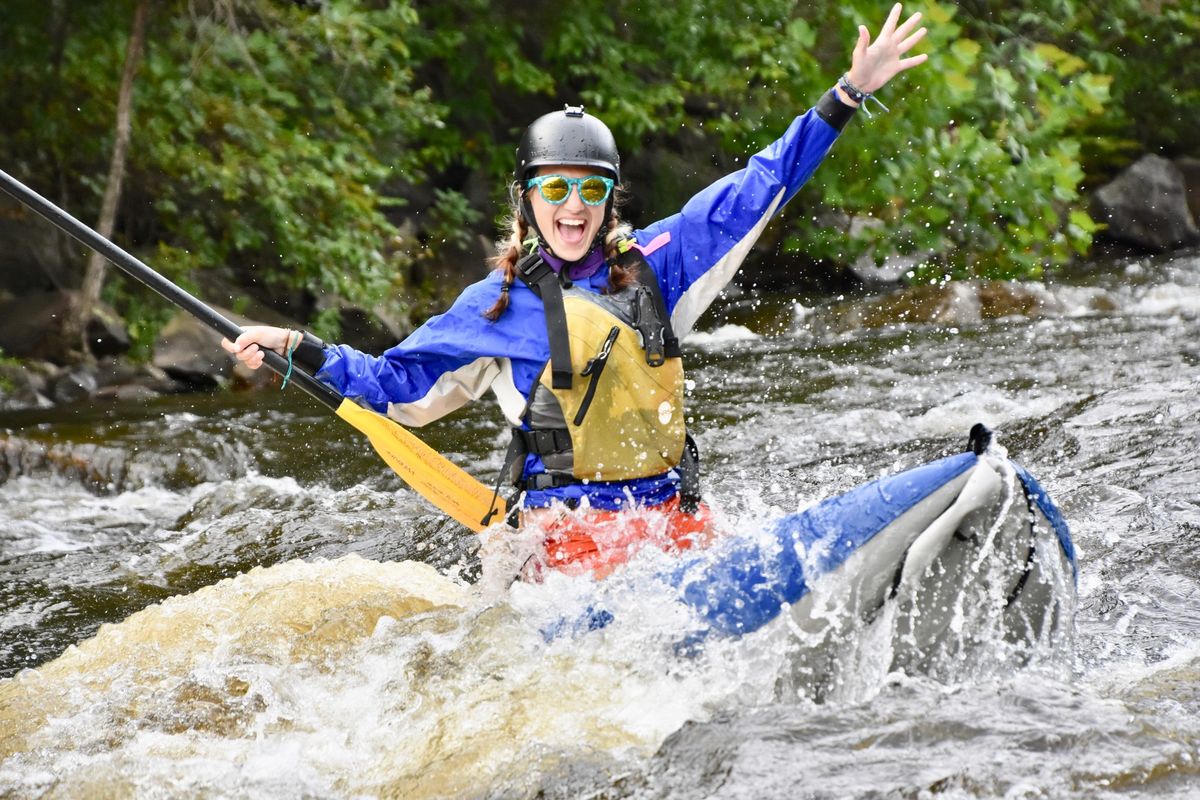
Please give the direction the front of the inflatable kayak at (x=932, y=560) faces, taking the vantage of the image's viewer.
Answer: facing the viewer and to the right of the viewer

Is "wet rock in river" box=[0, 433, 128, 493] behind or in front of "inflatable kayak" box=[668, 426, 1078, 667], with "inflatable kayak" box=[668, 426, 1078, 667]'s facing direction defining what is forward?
behind

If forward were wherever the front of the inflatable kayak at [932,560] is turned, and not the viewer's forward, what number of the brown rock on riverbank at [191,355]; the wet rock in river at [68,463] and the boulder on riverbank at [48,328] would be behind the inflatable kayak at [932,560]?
3

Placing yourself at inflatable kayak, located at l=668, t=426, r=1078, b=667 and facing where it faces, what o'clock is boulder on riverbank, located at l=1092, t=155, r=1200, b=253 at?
The boulder on riverbank is roughly at 8 o'clock from the inflatable kayak.

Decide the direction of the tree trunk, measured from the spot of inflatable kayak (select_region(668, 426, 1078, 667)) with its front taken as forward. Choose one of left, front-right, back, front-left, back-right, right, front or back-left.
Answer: back

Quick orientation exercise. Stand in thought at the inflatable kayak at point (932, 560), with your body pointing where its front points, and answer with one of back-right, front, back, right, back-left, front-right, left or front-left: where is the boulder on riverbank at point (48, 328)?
back

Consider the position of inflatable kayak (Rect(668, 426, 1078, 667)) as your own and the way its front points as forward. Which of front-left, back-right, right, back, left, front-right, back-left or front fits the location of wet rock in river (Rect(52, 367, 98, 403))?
back

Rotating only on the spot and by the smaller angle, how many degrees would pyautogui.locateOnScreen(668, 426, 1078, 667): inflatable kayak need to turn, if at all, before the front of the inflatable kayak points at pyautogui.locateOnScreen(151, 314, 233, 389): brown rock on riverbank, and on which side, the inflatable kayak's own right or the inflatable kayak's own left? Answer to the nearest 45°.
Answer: approximately 180°
